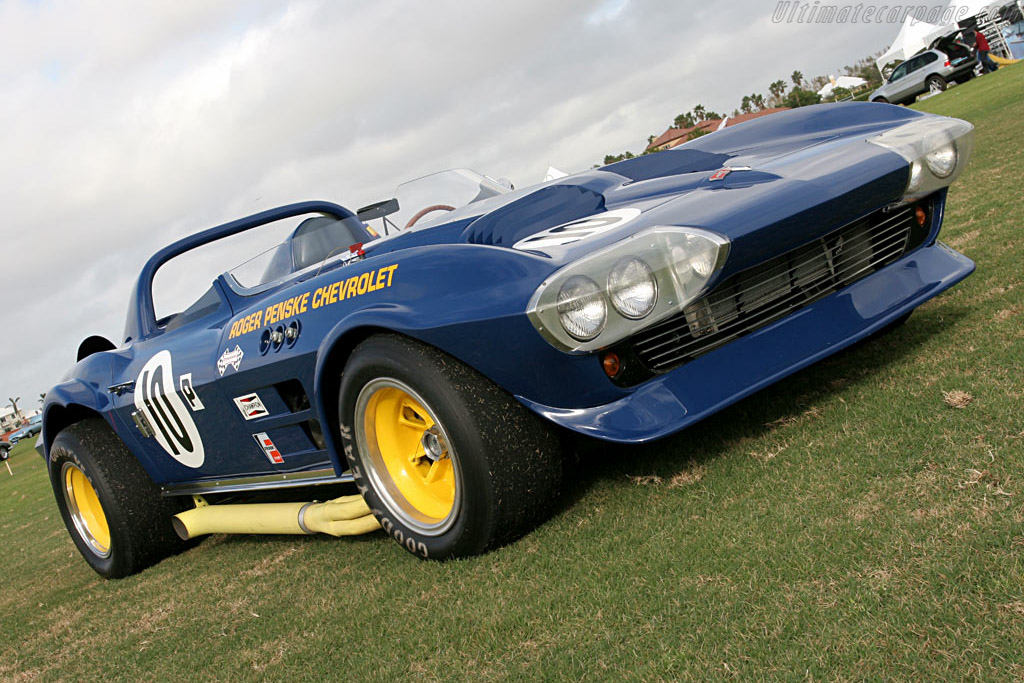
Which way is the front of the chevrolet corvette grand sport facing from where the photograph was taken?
facing the viewer and to the right of the viewer

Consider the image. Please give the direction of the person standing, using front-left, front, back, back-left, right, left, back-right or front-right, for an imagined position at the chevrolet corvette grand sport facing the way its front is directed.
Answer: left

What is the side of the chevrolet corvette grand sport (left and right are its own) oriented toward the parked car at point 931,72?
left

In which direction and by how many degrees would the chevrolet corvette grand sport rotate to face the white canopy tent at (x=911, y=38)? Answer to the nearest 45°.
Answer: approximately 90° to its left
